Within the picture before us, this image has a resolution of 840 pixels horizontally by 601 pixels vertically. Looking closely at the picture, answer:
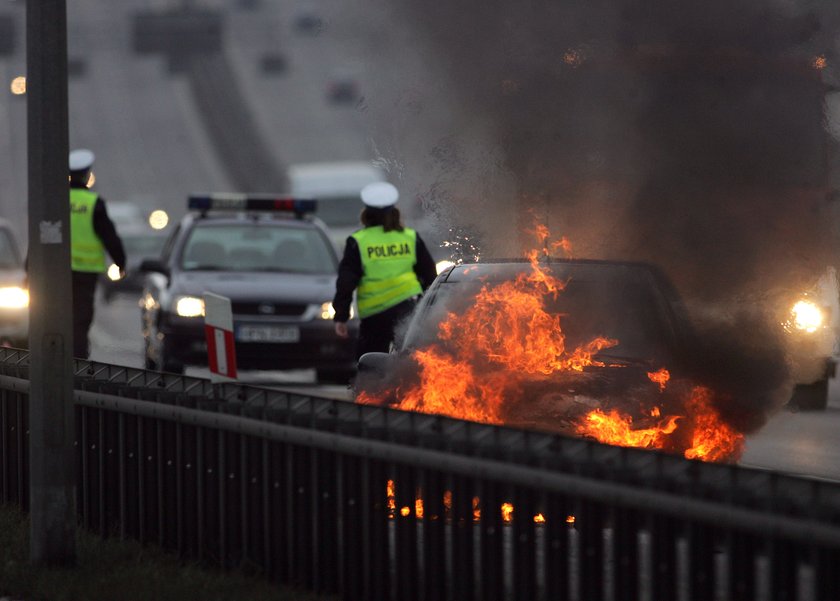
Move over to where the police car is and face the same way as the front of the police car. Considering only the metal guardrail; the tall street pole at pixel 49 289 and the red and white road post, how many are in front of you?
3

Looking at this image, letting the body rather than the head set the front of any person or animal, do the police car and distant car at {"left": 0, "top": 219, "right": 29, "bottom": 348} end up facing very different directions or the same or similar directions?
same or similar directions

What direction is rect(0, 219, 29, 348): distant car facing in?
toward the camera

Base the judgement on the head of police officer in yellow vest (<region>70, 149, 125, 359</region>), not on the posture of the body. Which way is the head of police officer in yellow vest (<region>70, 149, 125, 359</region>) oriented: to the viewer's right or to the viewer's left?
to the viewer's right

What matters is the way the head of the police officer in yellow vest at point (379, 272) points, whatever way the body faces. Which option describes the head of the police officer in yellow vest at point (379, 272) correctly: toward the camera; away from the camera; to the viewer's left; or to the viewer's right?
away from the camera

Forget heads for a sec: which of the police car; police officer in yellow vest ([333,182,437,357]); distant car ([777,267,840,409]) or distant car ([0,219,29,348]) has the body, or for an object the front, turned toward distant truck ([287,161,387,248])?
the police officer in yellow vest

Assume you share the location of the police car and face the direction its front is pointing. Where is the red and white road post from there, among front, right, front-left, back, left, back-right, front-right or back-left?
front

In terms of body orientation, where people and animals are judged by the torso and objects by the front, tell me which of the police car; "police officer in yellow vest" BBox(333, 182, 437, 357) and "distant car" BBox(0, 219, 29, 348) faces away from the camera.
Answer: the police officer in yellow vest

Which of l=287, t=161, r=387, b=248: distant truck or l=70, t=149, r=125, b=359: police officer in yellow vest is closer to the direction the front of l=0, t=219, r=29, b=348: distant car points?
the police officer in yellow vest

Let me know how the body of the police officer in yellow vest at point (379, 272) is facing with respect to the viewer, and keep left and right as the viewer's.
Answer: facing away from the viewer

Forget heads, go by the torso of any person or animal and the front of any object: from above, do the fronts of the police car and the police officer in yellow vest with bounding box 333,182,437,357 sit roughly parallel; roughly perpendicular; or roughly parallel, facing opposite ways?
roughly parallel, facing opposite ways

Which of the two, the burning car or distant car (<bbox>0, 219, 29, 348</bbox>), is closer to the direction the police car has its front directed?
the burning car

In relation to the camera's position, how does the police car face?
facing the viewer

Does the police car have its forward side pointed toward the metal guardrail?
yes
